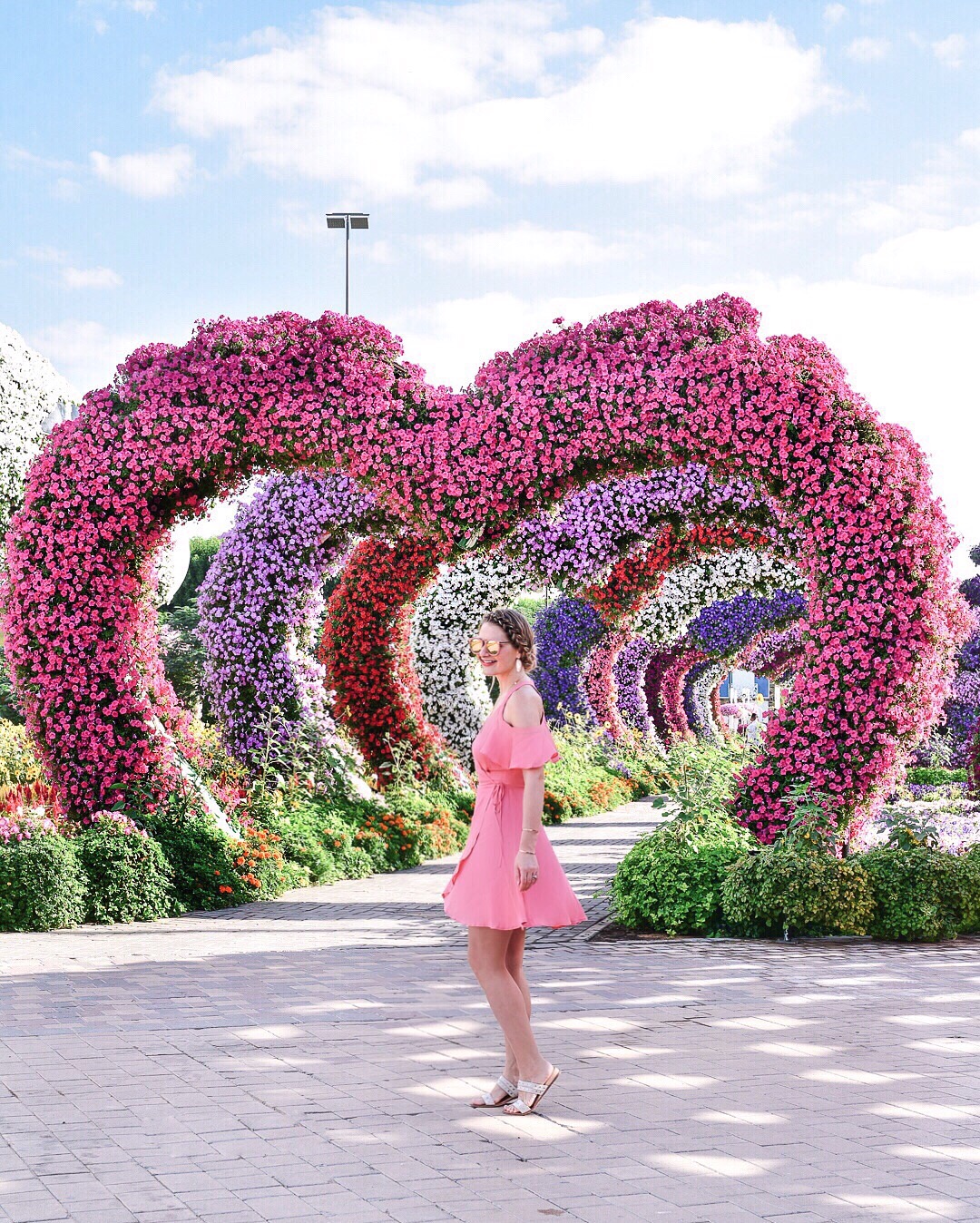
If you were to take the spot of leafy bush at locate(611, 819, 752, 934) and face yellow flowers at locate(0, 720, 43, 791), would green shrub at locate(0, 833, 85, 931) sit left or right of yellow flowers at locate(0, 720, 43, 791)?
left

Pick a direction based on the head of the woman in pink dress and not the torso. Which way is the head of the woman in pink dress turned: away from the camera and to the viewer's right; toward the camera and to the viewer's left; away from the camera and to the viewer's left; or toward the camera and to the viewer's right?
toward the camera and to the viewer's left

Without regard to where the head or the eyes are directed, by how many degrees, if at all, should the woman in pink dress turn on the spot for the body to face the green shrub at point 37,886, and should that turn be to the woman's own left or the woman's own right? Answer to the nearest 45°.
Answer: approximately 45° to the woman's own right

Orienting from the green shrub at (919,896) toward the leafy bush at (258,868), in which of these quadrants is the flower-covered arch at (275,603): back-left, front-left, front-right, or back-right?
front-right
